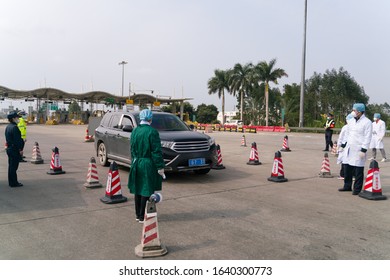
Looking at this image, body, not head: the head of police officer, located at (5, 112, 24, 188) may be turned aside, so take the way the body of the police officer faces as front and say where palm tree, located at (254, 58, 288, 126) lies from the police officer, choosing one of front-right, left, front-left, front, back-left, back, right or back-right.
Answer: front-left

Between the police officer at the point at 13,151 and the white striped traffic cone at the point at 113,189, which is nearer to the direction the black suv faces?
the white striped traffic cone

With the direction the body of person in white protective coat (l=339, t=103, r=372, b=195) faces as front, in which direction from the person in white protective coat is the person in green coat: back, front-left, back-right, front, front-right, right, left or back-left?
front

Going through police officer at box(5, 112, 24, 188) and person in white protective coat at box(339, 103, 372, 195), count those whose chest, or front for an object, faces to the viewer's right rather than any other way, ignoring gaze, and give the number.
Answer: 1

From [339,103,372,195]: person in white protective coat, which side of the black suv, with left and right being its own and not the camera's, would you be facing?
front

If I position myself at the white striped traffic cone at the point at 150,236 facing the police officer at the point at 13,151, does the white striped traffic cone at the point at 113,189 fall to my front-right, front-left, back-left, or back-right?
front-right

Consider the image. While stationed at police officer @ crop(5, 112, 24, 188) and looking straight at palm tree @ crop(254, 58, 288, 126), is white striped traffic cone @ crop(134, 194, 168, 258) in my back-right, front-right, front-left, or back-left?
back-right

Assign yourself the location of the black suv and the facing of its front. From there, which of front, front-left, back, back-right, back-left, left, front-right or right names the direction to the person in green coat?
front-right

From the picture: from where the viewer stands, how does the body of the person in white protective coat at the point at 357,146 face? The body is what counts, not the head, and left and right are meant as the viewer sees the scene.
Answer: facing the viewer and to the left of the viewer

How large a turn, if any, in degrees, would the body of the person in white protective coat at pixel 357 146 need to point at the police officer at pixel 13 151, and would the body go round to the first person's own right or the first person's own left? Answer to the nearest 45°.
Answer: approximately 45° to the first person's own right

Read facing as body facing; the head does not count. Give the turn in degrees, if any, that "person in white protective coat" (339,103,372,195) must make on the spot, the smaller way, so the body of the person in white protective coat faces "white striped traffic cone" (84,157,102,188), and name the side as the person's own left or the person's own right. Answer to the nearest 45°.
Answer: approximately 45° to the person's own right

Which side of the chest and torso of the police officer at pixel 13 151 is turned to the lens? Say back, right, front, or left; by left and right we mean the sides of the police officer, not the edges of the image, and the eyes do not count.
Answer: right

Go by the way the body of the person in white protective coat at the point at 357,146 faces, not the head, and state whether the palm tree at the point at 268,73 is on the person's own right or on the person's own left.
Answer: on the person's own right

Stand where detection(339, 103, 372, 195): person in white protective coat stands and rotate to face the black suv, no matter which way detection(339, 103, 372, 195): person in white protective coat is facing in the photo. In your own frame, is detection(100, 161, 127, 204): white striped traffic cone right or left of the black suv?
left
